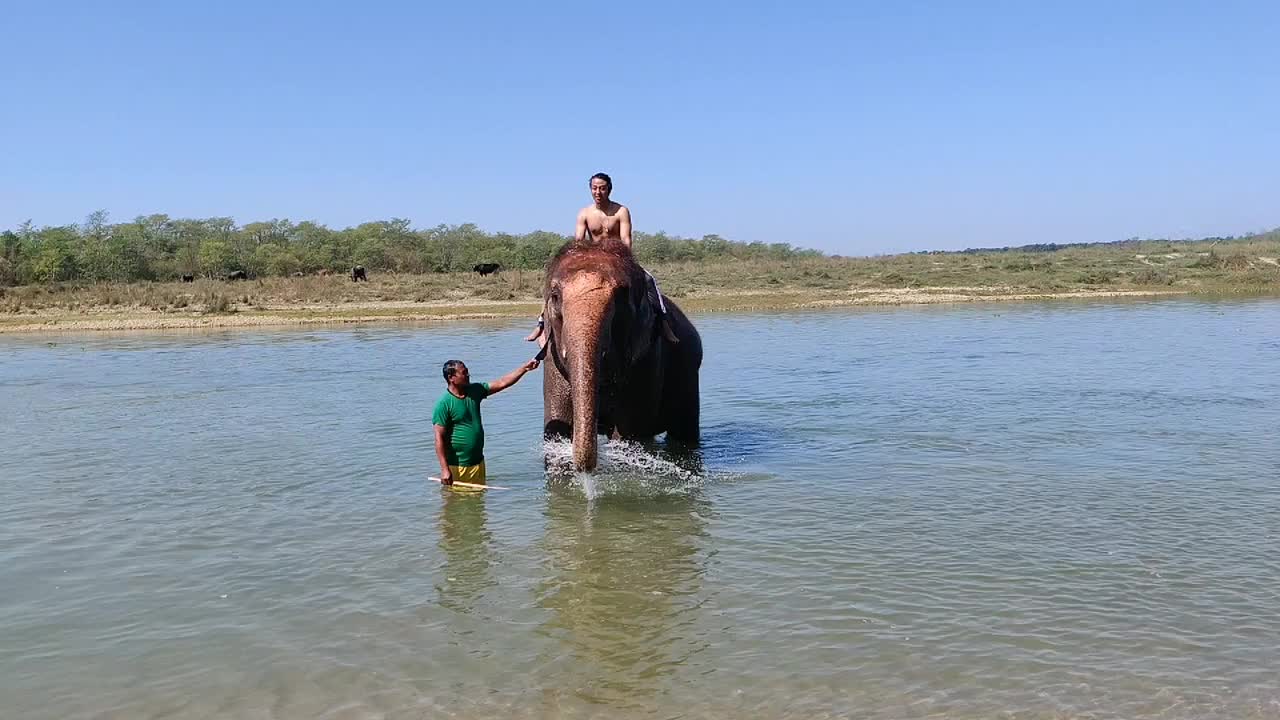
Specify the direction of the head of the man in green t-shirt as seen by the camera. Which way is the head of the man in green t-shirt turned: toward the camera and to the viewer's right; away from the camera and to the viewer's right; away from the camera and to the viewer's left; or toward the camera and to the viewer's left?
toward the camera and to the viewer's right
